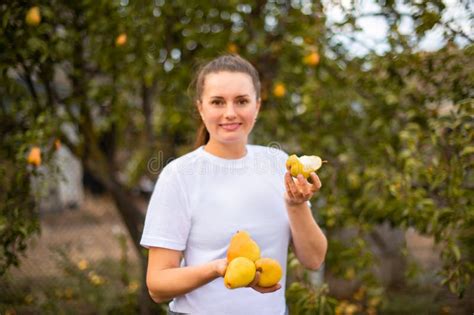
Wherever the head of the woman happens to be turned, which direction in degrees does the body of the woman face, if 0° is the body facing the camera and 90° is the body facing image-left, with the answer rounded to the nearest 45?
approximately 0°

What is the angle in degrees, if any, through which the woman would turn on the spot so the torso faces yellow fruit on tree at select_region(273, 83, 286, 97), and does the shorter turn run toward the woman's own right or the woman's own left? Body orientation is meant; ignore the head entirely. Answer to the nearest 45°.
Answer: approximately 180°

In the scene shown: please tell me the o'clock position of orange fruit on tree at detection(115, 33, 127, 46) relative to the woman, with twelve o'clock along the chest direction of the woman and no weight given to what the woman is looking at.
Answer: The orange fruit on tree is roughly at 5 o'clock from the woman.

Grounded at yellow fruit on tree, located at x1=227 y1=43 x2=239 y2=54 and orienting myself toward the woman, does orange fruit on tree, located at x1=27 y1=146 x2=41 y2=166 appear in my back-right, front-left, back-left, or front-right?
front-right

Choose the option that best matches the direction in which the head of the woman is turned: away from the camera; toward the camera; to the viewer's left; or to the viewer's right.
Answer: toward the camera

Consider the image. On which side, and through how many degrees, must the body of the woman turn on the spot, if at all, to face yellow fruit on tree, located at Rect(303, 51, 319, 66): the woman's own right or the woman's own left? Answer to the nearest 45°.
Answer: approximately 180°

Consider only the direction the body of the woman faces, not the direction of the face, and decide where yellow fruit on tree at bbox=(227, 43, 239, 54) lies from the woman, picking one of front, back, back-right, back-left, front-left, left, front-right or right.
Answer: back

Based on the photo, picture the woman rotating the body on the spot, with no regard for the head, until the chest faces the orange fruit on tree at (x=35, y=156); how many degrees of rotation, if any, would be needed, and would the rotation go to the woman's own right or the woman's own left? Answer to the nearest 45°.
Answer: approximately 135° to the woman's own right

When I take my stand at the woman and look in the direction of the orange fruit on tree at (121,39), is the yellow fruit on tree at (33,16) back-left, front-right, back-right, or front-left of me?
front-left
